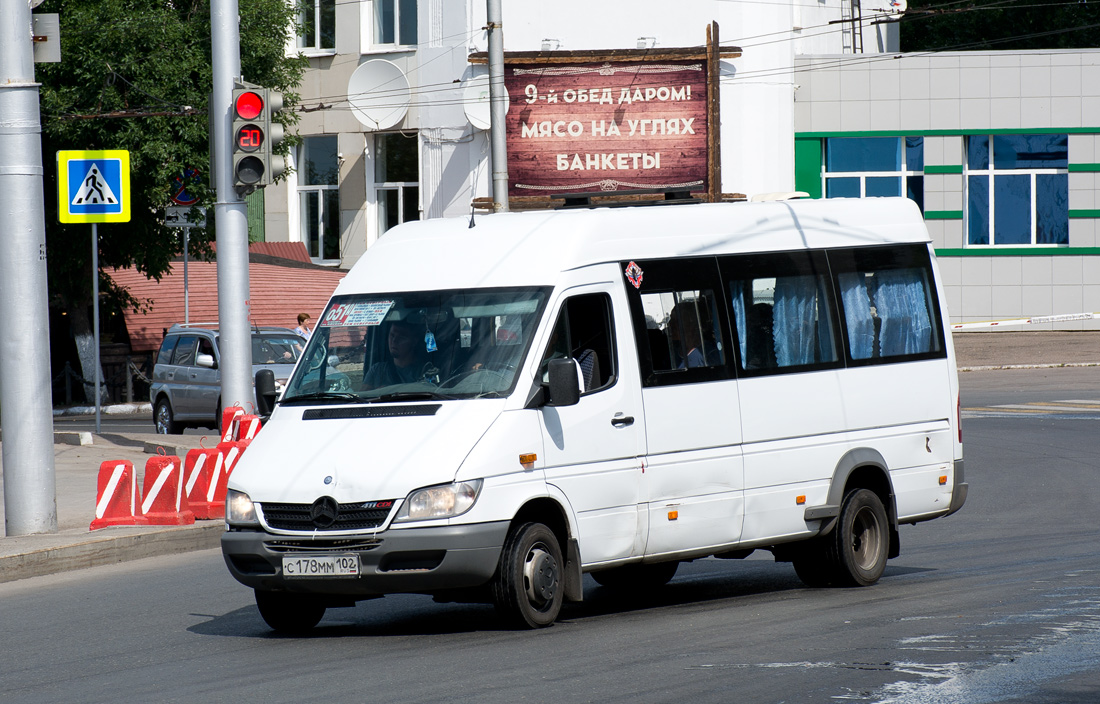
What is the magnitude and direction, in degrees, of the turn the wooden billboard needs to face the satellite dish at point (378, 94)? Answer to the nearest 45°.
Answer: approximately 90° to its right

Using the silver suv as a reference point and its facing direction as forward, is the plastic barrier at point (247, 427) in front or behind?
in front

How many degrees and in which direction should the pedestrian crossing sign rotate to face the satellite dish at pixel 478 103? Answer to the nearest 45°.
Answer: approximately 135° to its left

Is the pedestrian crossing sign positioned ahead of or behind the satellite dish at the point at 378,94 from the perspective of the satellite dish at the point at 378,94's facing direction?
ahead

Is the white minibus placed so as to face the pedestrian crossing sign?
no

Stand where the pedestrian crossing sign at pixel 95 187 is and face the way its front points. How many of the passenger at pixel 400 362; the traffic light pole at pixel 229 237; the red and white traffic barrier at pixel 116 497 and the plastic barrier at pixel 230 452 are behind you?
0

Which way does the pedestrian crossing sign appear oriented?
toward the camera

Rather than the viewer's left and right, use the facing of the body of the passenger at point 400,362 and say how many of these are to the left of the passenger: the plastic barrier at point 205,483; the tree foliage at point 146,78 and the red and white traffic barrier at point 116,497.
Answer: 0

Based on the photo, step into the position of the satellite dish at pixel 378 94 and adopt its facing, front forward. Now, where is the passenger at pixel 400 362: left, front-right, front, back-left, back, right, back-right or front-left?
front

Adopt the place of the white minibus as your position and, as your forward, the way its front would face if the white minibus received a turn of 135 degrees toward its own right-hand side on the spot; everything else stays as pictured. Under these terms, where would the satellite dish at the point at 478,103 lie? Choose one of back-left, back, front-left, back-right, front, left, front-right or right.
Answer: front

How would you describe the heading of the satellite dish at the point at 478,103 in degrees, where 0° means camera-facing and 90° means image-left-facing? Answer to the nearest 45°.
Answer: approximately 0°

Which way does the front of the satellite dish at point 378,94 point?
toward the camera

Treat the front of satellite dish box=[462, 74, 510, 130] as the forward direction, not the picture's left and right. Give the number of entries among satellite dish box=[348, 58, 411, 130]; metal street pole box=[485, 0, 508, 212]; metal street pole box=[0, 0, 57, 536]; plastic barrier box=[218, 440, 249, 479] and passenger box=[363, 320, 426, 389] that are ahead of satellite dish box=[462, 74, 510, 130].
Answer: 4

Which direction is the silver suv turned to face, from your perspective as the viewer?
facing the viewer and to the right of the viewer

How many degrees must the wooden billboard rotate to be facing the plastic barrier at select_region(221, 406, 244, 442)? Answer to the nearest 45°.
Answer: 0° — it already faces it

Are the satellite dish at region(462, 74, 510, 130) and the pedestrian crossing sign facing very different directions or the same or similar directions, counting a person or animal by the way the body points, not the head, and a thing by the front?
same or similar directions

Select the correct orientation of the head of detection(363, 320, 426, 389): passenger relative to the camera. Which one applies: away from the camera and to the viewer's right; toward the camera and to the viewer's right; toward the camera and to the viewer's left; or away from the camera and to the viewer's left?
toward the camera and to the viewer's left
